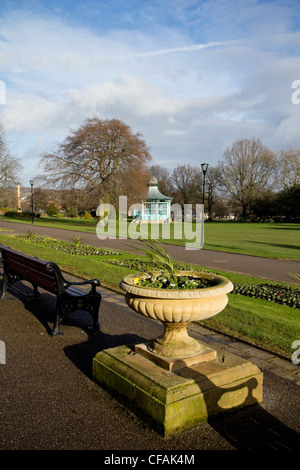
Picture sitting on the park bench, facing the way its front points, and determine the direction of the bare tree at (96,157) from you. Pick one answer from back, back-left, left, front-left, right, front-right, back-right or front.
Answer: front-left

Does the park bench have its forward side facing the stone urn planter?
no

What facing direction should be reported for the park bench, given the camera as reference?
facing away from the viewer and to the right of the viewer

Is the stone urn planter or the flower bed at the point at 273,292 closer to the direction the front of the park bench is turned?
the flower bed

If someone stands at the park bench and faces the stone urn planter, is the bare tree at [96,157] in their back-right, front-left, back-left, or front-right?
back-left
